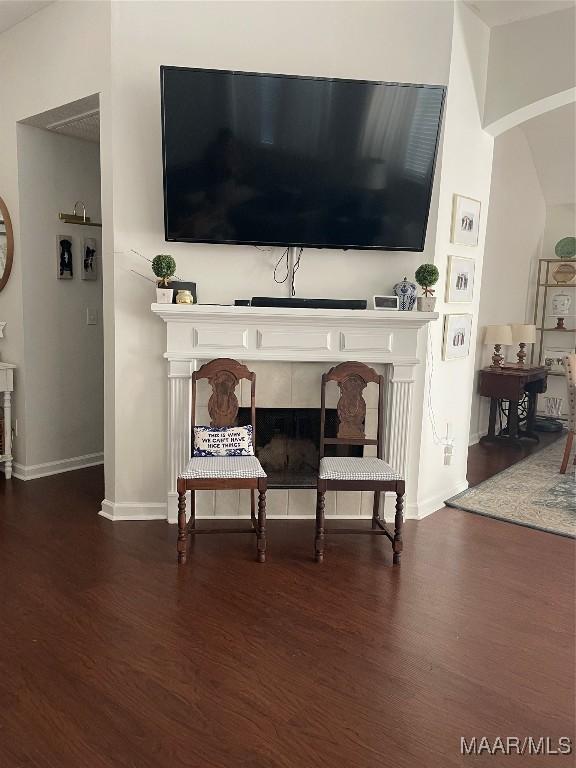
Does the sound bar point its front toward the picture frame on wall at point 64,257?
no

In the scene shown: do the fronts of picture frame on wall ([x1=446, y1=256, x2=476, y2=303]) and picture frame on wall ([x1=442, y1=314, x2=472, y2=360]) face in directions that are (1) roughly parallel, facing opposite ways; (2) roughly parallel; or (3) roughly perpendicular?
roughly parallel

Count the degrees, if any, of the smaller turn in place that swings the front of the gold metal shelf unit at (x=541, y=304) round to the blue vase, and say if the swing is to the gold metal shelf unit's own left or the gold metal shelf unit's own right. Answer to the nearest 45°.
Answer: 0° — it already faces it

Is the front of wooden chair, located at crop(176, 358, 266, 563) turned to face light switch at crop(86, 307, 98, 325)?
no

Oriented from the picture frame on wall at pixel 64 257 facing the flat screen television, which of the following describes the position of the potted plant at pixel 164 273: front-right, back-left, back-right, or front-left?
front-right

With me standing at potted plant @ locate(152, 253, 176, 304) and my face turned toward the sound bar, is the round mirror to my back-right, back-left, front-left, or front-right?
back-left

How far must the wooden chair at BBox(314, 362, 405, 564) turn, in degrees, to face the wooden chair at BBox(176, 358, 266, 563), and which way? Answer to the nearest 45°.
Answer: approximately 45° to its right

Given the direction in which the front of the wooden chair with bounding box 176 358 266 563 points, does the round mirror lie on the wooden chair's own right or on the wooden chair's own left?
on the wooden chair's own right

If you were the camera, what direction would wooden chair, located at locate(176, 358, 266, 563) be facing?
facing the viewer

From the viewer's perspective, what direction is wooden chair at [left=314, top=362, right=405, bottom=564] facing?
toward the camera

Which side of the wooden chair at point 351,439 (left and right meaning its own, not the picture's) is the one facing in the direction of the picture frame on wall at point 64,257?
right

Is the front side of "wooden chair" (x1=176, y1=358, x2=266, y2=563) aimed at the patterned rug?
no

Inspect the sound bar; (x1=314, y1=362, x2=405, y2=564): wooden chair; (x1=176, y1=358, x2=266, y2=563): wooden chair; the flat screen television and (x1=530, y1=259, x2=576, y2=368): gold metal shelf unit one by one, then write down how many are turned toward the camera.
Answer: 5

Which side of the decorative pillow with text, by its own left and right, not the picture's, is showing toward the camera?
front
